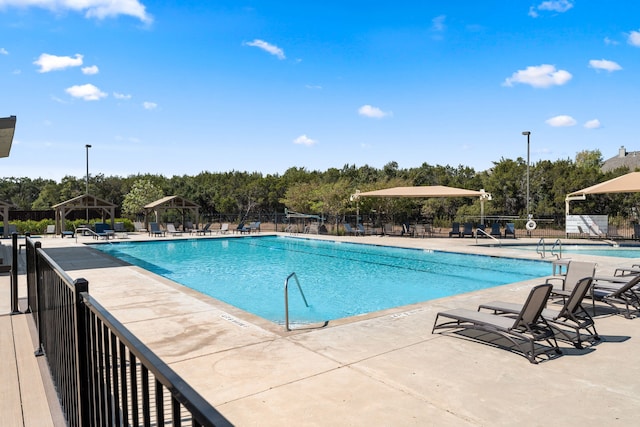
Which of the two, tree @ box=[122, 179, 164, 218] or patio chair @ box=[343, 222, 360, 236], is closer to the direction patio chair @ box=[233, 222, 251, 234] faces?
the patio chair

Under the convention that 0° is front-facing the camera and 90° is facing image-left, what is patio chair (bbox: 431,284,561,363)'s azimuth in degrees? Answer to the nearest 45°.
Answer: approximately 135°

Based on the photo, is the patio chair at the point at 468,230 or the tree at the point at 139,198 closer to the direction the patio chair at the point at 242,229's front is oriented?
the patio chair

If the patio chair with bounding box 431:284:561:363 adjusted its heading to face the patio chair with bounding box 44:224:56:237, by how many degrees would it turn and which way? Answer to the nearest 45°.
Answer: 0° — it already faces it

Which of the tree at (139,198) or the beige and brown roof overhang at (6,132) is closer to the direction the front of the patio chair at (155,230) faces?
the beige and brown roof overhang

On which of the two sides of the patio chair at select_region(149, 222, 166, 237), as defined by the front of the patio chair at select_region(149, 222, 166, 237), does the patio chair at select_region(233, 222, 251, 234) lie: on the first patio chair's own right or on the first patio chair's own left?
on the first patio chair's own left

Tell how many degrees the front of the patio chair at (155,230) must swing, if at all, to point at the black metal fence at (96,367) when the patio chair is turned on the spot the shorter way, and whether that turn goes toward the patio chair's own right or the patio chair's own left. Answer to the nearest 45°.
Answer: approximately 45° to the patio chair's own right
